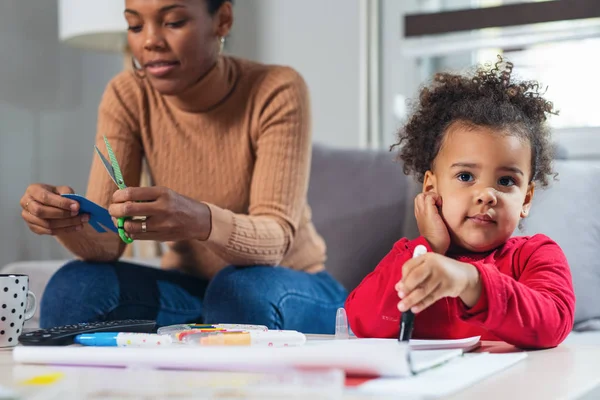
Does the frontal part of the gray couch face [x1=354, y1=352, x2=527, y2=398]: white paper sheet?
yes

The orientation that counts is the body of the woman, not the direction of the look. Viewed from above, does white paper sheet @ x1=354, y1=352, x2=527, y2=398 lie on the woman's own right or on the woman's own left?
on the woman's own left

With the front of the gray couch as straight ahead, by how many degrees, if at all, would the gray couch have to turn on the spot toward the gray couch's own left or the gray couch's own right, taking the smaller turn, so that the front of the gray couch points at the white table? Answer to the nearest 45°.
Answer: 0° — it already faces it

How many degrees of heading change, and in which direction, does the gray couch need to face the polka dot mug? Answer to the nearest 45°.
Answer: approximately 45° to its right

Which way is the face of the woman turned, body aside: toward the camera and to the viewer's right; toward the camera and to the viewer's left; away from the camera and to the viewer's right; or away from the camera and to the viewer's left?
toward the camera and to the viewer's left

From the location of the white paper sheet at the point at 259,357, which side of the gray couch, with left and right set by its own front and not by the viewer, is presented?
front

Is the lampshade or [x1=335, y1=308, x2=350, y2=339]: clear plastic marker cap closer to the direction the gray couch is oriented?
the clear plastic marker cap

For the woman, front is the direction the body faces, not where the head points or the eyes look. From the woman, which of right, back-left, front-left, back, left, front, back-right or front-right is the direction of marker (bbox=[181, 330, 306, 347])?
front-left
